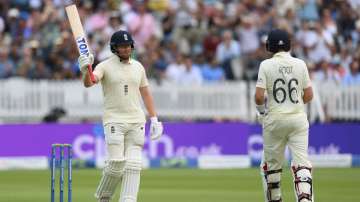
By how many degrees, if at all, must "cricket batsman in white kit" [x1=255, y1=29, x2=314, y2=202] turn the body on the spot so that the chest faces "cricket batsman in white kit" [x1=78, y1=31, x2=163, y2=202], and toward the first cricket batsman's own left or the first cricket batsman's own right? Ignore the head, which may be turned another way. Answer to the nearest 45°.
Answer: approximately 90° to the first cricket batsman's own left

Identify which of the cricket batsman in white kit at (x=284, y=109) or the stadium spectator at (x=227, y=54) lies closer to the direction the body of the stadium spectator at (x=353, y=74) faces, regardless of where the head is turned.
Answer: the cricket batsman in white kit

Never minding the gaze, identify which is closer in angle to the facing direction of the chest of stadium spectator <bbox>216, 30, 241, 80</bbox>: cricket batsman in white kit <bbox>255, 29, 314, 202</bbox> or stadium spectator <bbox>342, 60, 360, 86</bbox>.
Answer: the cricket batsman in white kit

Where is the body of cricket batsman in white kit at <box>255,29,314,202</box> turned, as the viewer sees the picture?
away from the camera

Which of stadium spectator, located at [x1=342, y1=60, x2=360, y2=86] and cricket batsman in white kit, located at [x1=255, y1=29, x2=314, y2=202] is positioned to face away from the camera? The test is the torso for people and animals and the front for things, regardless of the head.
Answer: the cricket batsman in white kit

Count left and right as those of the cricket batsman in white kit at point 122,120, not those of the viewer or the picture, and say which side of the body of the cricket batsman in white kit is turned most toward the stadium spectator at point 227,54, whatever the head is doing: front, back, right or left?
back

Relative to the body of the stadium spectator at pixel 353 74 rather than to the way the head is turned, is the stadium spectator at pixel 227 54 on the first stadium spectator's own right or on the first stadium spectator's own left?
on the first stadium spectator's own right
